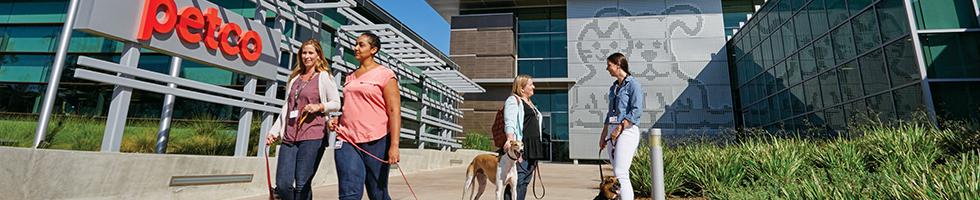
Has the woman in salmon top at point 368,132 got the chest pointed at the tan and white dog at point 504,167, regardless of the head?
no

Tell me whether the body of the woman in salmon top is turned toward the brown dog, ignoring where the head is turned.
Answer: no

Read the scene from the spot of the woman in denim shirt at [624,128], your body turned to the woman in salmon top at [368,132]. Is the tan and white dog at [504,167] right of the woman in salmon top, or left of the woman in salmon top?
right

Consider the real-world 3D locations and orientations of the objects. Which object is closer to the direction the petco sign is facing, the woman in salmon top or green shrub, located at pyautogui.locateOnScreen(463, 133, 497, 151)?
the woman in salmon top

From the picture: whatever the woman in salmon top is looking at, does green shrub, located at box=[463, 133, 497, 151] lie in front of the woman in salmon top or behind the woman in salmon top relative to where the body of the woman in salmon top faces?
behind

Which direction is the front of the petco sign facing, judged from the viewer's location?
facing the viewer and to the right of the viewer

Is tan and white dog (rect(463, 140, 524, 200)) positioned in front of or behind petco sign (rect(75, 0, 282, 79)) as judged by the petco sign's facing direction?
in front

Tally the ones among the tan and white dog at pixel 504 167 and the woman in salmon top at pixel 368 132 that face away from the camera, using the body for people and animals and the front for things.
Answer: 0

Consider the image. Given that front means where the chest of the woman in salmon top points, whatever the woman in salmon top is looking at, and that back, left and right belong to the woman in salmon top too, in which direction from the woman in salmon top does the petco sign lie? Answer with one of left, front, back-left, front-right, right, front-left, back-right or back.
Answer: right

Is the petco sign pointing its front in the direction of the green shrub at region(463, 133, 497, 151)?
no

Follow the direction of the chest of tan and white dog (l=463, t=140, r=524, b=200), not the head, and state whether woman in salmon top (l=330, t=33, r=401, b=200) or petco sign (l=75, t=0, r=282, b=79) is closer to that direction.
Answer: the woman in salmon top

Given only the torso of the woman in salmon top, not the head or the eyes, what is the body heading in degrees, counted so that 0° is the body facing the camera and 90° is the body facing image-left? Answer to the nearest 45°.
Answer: approximately 45°

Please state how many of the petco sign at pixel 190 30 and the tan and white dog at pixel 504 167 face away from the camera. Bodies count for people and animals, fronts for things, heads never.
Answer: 0

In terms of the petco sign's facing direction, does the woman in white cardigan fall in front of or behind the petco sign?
in front
